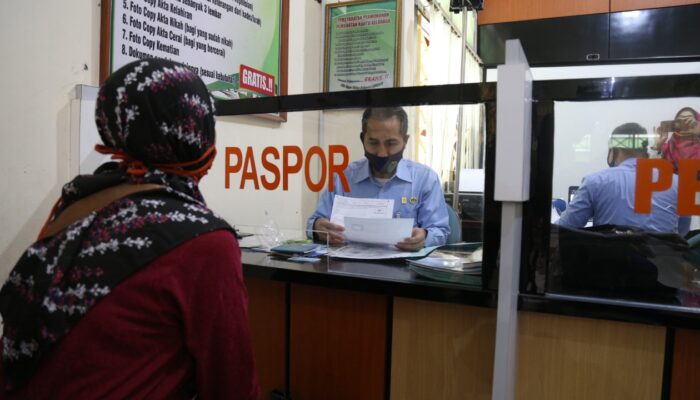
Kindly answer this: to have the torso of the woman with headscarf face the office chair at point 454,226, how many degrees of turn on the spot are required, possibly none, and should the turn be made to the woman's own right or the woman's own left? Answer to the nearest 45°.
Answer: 0° — they already face it

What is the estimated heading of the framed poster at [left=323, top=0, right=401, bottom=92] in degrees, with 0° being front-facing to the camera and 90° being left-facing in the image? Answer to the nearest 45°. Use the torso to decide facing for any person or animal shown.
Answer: approximately 0°

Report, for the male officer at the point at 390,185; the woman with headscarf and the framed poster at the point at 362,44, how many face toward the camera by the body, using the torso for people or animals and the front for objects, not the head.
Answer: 2

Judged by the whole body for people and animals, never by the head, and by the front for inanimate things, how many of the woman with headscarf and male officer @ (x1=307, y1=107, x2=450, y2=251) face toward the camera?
1

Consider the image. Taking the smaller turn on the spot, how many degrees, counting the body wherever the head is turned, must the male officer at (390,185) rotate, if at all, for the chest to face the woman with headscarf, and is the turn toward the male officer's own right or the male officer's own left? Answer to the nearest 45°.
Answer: approximately 45° to the male officer's own right

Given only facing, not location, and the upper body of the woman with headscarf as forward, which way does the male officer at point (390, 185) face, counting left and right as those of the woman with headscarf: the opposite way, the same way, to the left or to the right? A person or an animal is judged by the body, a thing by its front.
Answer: the opposite way

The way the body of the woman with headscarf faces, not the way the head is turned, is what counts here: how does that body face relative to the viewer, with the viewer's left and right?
facing away from the viewer and to the right of the viewer

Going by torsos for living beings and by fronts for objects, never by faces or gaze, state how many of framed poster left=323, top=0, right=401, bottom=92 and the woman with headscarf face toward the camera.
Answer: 1

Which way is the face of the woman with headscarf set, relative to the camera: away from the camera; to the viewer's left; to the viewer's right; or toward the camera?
away from the camera

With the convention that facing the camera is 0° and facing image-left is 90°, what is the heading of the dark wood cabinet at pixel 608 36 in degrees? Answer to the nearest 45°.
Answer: approximately 45°

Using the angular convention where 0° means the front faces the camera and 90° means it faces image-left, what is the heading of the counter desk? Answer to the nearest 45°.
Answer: approximately 45°
